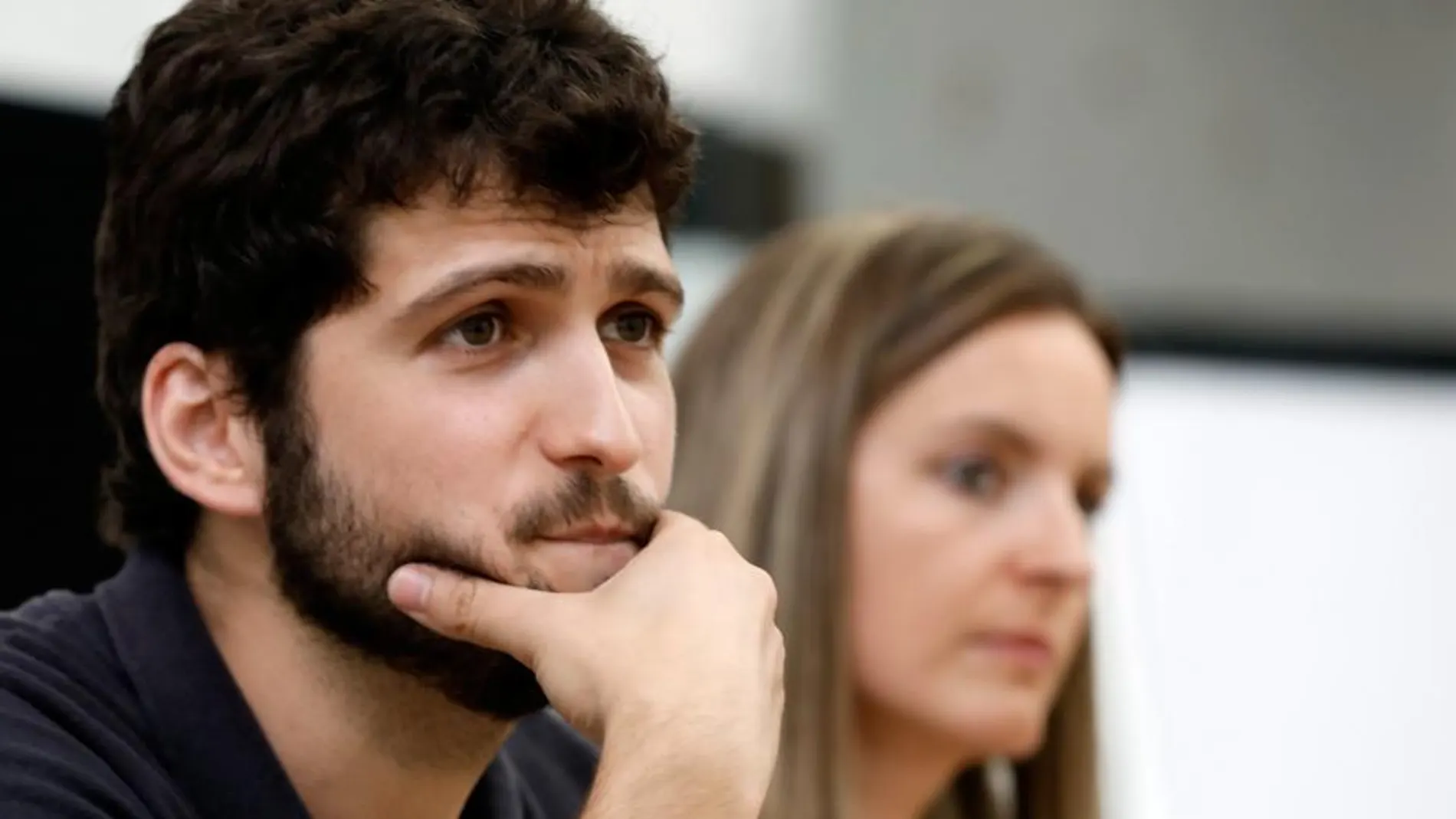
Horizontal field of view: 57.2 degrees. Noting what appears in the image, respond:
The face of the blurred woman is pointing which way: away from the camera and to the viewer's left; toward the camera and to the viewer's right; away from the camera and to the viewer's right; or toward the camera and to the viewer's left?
toward the camera and to the viewer's right

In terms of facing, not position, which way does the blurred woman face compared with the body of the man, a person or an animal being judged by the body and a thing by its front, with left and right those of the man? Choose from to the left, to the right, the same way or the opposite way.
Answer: the same way

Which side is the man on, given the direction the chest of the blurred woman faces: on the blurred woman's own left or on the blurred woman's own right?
on the blurred woman's own right

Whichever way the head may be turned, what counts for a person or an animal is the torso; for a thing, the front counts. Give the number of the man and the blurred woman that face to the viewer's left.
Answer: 0

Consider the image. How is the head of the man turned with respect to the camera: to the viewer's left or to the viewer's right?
to the viewer's right

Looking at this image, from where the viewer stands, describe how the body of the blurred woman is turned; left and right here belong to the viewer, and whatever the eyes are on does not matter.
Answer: facing the viewer and to the right of the viewer

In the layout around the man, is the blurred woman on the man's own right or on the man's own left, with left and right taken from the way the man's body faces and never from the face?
on the man's own left
